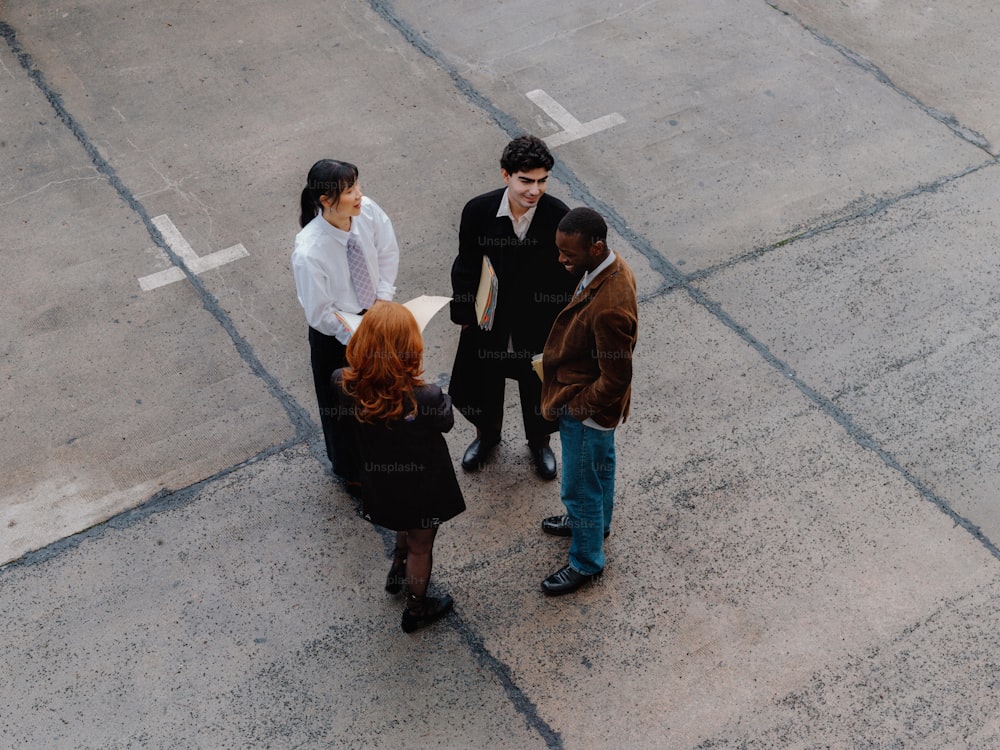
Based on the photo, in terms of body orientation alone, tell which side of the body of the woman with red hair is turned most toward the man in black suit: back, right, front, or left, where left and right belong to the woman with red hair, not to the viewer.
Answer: front

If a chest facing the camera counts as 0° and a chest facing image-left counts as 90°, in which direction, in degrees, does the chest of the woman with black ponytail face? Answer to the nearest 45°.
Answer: approximately 315°

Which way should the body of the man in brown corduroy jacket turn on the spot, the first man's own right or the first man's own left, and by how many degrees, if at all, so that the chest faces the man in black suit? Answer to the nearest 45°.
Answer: approximately 45° to the first man's own right

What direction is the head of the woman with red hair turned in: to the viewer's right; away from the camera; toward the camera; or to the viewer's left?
away from the camera

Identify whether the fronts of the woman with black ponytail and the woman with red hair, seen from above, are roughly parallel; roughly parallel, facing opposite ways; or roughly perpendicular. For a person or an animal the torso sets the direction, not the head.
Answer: roughly perpendicular

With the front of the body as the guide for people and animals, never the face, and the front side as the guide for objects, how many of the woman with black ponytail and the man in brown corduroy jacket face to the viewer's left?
1

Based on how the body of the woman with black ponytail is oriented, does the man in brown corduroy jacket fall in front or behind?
in front

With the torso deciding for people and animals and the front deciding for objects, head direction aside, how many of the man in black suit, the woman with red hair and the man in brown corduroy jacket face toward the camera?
1

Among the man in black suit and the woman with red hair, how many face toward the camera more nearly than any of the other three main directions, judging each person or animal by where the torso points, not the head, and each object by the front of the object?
1

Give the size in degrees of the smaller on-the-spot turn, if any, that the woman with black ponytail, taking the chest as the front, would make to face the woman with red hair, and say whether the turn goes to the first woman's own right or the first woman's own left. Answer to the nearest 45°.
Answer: approximately 45° to the first woman's own right

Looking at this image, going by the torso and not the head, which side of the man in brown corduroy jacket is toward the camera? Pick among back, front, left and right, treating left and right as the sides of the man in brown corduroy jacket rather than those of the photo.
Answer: left

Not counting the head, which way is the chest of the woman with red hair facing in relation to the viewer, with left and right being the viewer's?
facing away from the viewer and to the right of the viewer
